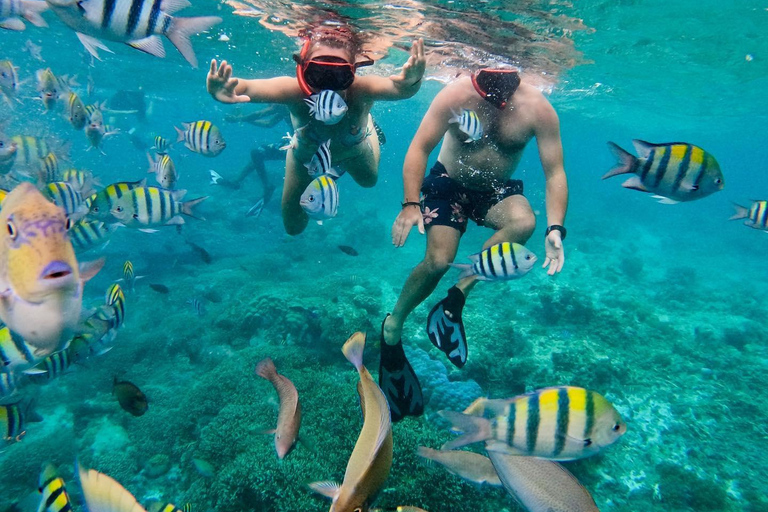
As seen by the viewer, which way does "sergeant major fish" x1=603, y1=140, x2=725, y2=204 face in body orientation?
to the viewer's right

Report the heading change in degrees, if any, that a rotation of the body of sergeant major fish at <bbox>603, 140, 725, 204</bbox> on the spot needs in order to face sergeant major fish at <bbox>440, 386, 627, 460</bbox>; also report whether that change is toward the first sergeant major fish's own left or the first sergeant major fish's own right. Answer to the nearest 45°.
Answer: approximately 90° to the first sergeant major fish's own right

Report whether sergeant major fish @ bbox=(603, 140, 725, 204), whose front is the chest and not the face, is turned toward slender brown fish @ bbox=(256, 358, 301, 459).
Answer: no

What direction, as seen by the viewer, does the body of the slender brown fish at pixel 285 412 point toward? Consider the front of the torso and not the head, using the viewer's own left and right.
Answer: facing the viewer

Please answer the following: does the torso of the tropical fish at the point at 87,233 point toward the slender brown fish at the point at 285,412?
no

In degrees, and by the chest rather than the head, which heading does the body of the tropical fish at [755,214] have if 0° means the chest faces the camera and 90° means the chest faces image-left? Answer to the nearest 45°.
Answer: approximately 270°

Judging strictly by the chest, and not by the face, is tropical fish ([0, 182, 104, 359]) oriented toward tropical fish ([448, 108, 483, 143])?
no

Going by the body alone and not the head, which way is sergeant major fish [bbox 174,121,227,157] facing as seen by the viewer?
to the viewer's right

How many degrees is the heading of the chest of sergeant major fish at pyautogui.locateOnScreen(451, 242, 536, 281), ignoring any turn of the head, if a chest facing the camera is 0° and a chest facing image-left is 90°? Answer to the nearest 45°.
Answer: approximately 270°
